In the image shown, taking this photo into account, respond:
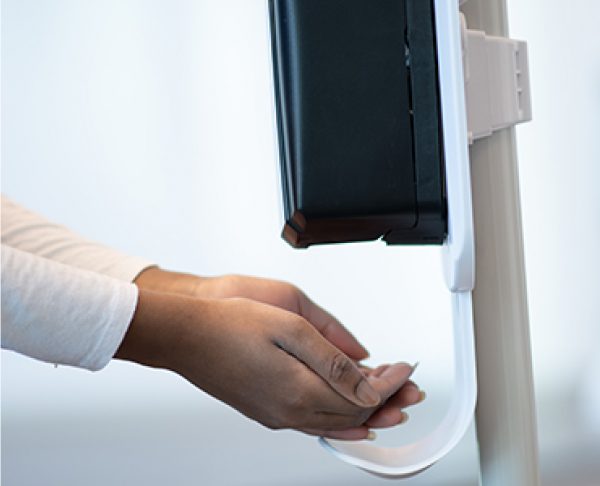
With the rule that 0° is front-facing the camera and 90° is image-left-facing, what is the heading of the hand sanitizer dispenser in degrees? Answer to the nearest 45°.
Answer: approximately 90°
